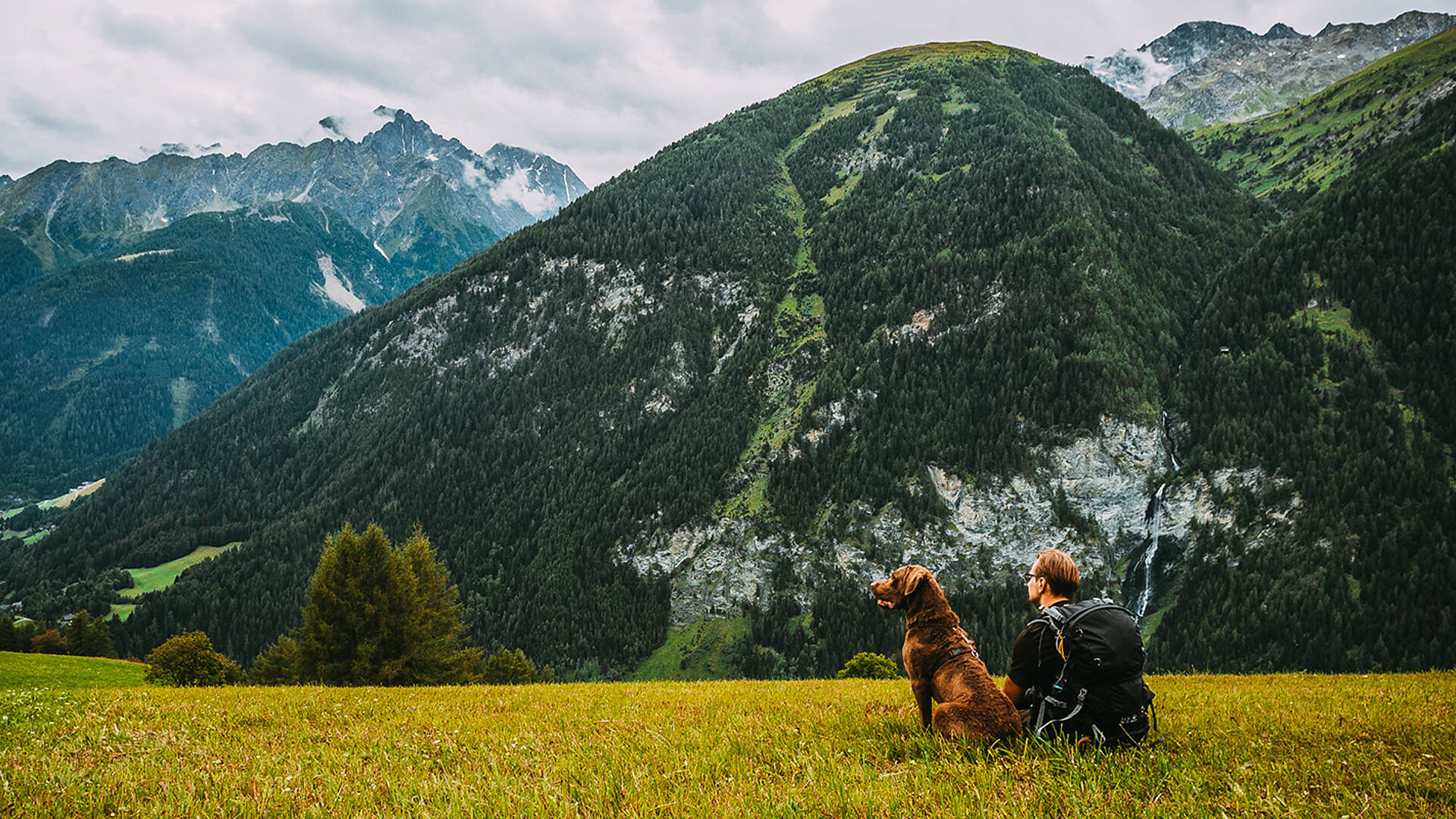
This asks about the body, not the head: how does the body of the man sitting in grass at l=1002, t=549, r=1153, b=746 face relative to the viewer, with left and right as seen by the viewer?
facing away from the viewer and to the left of the viewer

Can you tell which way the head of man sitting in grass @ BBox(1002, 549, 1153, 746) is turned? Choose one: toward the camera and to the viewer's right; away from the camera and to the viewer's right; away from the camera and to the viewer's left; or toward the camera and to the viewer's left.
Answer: away from the camera and to the viewer's left

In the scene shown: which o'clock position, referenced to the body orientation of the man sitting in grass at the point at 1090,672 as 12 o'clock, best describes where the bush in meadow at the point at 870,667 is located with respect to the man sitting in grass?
The bush in meadow is roughly at 1 o'clock from the man sitting in grass.

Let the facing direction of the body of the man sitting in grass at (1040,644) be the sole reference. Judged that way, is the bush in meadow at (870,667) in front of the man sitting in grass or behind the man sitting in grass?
in front
